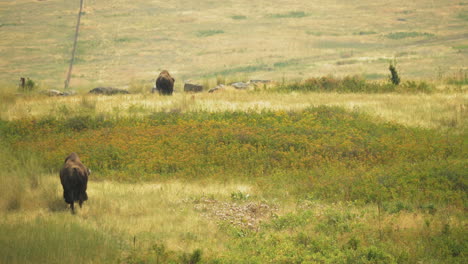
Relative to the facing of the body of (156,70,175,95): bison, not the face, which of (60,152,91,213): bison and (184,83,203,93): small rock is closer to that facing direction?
the bison

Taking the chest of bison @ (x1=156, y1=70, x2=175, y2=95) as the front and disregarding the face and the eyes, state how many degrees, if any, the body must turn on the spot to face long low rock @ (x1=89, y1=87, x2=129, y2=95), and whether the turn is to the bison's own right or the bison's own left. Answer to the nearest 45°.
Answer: approximately 135° to the bison's own right

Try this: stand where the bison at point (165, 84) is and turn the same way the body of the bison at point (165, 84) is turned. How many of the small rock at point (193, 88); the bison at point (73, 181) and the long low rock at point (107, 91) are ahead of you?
1

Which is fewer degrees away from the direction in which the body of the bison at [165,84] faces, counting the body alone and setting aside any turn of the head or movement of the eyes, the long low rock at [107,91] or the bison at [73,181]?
the bison

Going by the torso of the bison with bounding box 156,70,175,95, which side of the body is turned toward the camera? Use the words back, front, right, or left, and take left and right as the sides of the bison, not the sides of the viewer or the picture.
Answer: front

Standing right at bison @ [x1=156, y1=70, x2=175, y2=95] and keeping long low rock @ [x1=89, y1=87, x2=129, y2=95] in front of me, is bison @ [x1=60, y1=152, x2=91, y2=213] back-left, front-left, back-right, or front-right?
back-left
